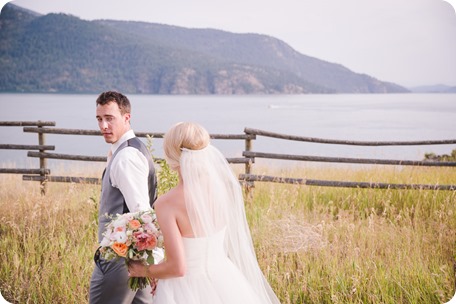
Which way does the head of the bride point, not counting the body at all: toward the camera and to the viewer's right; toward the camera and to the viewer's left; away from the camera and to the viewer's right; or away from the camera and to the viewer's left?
away from the camera and to the viewer's left

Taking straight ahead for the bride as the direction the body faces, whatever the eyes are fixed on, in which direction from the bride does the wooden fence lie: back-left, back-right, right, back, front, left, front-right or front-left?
front-right

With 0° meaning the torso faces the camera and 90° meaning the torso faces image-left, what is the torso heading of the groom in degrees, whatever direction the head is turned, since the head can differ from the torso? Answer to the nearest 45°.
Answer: approximately 90°

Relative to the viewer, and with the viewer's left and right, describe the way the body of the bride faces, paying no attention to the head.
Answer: facing away from the viewer and to the left of the viewer

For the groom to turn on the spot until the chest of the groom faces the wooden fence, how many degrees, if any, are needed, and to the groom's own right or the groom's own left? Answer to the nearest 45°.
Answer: approximately 135° to the groom's own right
